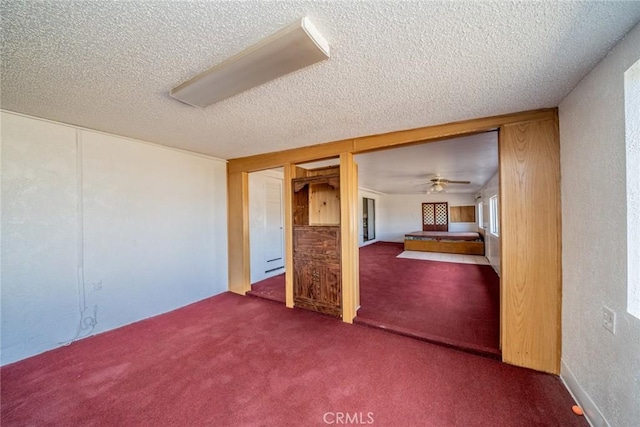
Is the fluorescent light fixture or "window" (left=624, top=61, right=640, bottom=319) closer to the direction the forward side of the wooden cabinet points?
the fluorescent light fixture

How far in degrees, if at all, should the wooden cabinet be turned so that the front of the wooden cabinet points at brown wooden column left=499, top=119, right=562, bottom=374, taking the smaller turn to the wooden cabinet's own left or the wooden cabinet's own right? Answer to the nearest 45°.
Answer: approximately 90° to the wooden cabinet's own left

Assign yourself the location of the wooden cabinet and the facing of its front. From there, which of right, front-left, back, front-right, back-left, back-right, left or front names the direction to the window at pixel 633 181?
left

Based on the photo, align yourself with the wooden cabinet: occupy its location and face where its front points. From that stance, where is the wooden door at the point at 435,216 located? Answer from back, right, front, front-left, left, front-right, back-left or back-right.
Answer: back

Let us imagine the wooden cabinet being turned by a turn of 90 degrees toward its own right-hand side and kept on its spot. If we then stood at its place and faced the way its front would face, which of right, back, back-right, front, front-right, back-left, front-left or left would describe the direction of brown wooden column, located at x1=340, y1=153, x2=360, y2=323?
back

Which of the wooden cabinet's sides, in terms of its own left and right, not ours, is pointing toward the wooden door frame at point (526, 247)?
left

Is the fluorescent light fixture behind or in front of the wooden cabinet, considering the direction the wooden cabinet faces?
in front

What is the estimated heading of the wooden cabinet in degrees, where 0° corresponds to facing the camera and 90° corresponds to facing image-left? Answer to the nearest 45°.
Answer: approximately 45°

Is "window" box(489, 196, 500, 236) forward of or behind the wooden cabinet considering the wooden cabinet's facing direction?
behind
